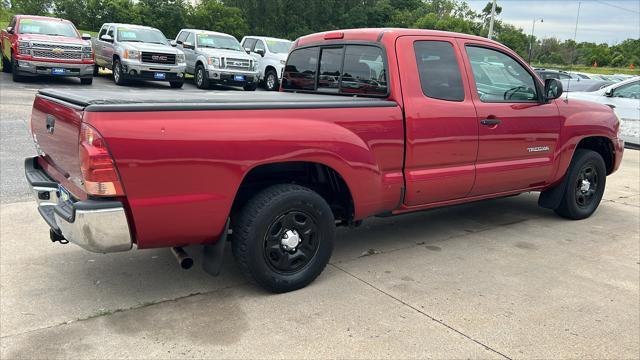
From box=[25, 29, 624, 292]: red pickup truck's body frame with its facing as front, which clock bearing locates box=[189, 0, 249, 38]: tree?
The tree is roughly at 10 o'clock from the red pickup truck.

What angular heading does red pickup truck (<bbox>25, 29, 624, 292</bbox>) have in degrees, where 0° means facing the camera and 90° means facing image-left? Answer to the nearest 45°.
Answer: approximately 225°

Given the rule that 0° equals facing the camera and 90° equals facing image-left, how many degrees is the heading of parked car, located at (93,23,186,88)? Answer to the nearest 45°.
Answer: approximately 315°

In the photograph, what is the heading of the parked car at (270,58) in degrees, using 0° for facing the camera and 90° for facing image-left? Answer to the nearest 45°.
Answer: approximately 315°

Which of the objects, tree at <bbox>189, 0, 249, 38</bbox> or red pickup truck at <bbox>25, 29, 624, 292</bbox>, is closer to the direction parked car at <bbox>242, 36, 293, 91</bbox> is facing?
the red pickup truck

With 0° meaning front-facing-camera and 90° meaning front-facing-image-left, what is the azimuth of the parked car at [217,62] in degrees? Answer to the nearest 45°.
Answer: approximately 315°

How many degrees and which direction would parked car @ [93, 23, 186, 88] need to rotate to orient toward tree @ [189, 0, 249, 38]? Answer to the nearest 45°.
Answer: approximately 135° to its left

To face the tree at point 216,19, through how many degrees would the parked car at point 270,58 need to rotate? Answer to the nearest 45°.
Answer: approximately 135° to its left
